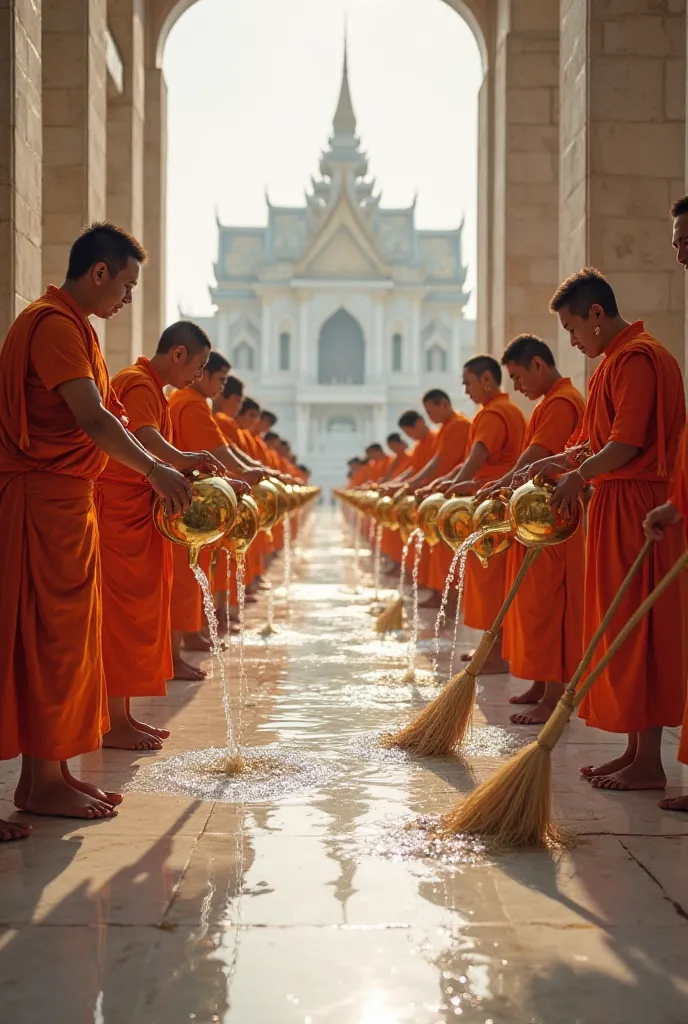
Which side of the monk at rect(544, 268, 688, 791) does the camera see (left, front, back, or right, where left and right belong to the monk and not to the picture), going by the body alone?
left

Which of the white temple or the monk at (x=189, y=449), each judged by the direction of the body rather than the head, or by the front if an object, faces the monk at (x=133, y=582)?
the white temple

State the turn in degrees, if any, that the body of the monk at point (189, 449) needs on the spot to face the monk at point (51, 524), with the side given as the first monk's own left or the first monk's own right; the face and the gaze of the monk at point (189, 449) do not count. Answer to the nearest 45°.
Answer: approximately 90° to the first monk's own right

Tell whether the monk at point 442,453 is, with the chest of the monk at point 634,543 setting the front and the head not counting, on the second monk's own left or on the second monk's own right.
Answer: on the second monk's own right

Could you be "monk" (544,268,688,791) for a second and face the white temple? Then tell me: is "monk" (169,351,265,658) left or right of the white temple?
left

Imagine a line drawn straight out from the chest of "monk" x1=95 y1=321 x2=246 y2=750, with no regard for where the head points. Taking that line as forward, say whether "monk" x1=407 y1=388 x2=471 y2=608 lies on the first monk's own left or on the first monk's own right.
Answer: on the first monk's own left

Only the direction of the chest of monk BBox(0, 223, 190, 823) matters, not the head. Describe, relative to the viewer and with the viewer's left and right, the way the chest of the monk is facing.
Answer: facing to the right of the viewer

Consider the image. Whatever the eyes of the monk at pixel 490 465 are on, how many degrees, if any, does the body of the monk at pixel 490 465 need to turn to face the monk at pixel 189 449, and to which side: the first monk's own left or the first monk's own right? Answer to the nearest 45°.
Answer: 0° — they already face them

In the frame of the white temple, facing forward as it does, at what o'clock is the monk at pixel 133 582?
The monk is roughly at 12 o'clock from the white temple.

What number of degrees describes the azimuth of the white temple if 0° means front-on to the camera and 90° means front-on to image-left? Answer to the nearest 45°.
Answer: approximately 0°

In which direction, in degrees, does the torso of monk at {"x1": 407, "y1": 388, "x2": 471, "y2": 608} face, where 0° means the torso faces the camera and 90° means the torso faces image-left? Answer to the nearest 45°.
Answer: approximately 90°
